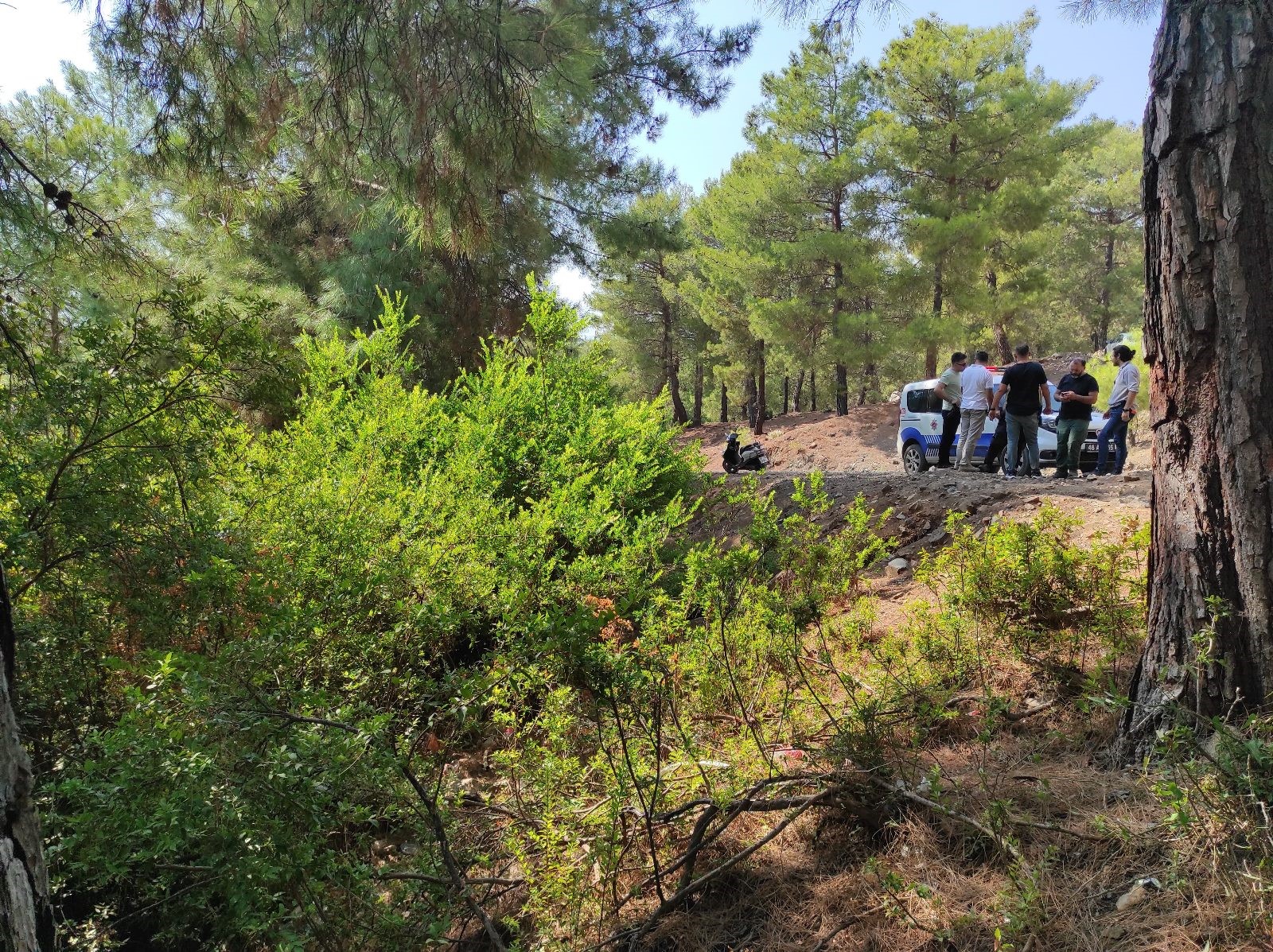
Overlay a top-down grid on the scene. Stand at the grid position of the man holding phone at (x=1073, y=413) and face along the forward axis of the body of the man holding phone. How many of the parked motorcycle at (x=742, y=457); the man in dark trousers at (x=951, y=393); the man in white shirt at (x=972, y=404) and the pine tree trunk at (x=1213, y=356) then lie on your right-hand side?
3

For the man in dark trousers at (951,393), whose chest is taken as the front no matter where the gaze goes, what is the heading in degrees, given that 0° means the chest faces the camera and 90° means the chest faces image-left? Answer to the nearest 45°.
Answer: approximately 270°

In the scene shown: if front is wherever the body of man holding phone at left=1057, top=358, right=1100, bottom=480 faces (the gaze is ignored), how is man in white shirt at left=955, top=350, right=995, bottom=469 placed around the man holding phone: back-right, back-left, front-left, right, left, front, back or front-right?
right

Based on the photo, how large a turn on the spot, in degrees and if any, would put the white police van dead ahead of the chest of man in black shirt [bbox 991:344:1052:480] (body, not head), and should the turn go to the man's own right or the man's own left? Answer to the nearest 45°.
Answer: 0° — they already face it

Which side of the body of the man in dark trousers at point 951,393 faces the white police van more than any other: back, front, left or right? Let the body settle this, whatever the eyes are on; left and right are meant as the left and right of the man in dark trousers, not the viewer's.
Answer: left

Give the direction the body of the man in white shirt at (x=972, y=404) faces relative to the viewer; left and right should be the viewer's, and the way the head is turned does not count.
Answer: facing away from the viewer and to the right of the viewer

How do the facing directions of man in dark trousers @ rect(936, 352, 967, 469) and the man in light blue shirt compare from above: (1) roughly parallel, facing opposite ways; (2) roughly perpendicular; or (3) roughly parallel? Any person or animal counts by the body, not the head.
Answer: roughly parallel, facing opposite ways

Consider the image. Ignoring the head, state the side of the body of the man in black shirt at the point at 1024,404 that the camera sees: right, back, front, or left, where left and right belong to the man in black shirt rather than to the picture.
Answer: back

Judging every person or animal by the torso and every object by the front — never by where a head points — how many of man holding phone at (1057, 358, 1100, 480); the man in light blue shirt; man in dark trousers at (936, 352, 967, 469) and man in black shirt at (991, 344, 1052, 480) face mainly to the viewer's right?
1

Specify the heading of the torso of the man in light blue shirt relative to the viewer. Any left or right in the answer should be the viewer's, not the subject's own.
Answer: facing to the left of the viewer

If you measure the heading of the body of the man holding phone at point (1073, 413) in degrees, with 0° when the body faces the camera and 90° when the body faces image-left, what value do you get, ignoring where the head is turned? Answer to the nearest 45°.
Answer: approximately 45°

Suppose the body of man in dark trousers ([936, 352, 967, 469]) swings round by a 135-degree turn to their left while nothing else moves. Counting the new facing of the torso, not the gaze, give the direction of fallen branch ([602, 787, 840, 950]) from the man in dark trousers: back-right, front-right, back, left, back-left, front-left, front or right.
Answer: back-left

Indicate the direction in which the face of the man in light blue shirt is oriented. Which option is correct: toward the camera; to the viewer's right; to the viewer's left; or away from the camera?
to the viewer's left
